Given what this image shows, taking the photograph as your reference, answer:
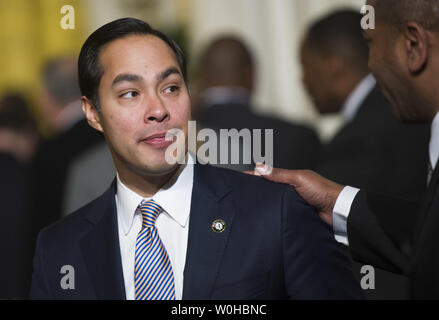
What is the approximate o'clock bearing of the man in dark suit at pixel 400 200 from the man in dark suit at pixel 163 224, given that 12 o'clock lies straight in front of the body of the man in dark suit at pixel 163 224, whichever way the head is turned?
the man in dark suit at pixel 400 200 is roughly at 9 o'clock from the man in dark suit at pixel 163 224.

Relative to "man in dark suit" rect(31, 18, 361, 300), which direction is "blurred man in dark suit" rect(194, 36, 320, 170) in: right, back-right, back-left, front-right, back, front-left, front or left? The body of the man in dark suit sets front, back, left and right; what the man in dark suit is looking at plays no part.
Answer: back

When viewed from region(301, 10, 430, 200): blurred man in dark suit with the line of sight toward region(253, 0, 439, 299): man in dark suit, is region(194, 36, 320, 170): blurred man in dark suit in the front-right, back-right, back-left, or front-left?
back-right
